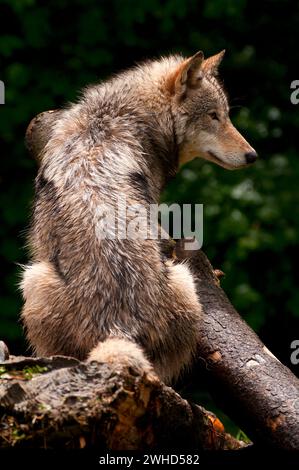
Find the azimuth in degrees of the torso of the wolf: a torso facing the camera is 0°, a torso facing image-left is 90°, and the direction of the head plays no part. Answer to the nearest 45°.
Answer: approximately 180°

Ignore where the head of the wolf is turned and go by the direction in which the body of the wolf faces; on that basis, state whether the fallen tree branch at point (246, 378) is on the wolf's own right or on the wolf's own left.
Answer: on the wolf's own right
